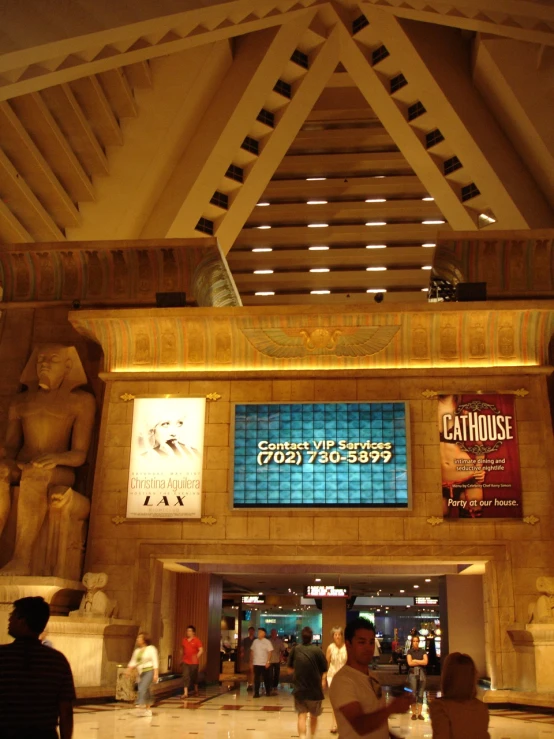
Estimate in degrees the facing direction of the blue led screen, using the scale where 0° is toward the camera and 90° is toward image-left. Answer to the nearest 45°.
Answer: approximately 0°

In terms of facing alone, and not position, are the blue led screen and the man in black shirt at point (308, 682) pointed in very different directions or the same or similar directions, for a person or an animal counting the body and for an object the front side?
very different directions

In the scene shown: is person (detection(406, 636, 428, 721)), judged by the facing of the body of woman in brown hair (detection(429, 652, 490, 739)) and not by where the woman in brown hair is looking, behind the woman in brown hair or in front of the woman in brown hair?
in front

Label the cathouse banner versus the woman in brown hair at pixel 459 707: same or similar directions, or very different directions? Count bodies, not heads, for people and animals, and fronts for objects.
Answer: very different directions

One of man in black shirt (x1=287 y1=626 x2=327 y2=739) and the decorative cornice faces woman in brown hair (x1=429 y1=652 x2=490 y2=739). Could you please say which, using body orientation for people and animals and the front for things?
the decorative cornice

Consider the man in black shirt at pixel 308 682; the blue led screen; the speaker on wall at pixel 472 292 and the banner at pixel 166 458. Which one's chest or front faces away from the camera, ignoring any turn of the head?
the man in black shirt

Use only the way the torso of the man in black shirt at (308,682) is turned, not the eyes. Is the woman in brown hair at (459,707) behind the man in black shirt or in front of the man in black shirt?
behind

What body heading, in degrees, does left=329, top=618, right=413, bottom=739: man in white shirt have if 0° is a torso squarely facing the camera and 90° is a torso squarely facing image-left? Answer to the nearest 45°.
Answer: approximately 315°

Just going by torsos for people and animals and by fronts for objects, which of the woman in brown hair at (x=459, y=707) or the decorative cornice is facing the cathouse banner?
the woman in brown hair

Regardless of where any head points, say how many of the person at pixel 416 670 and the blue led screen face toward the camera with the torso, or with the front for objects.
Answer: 2

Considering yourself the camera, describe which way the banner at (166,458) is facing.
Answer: facing the viewer

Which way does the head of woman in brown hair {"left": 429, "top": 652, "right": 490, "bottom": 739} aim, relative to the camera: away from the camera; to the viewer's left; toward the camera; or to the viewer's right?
away from the camera

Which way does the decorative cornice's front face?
toward the camera

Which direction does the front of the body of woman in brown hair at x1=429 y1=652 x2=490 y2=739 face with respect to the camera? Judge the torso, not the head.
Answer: away from the camera

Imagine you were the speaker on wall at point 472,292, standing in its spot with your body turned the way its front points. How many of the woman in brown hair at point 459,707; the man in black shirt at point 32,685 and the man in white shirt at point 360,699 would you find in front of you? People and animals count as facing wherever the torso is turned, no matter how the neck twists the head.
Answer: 3

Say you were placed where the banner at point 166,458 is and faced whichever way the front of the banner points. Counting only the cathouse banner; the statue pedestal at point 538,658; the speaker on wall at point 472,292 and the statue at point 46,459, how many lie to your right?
1

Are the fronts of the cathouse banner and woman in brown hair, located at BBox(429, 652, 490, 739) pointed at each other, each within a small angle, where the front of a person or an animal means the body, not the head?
yes

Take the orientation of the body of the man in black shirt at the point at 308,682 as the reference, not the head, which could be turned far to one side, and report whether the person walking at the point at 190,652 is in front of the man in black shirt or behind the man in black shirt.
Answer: in front

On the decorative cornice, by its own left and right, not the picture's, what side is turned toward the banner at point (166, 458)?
right
